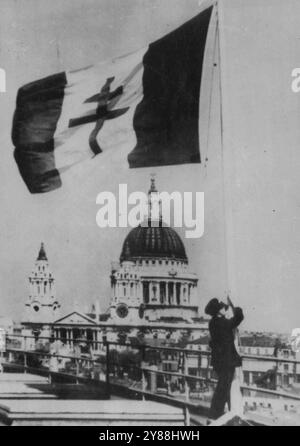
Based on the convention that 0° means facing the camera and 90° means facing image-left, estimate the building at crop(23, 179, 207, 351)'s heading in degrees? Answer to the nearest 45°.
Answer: approximately 45°

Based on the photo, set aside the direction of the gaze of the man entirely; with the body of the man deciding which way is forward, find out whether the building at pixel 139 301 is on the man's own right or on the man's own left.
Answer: on the man's own left

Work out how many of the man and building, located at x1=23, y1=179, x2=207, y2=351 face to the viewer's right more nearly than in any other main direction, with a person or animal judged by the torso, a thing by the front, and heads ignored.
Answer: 1

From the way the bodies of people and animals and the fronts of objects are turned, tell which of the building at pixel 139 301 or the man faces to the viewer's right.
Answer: the man

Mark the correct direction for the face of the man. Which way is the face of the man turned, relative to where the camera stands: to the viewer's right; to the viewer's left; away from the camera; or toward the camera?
to the viewer's right

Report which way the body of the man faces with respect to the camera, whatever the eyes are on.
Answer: to the viewer's right
